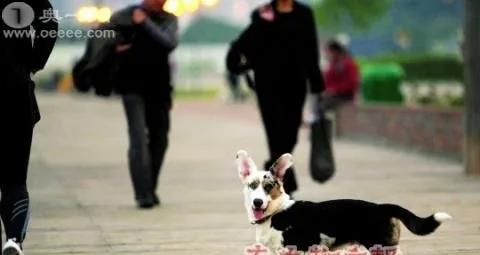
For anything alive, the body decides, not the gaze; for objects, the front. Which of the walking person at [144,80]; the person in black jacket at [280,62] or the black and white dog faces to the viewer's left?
the black and white dog

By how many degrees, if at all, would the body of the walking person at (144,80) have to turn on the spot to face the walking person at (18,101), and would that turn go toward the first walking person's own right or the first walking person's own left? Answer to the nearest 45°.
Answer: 0° — they already face them

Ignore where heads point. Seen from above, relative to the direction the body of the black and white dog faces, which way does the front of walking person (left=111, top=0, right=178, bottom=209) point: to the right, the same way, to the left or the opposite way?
to the left

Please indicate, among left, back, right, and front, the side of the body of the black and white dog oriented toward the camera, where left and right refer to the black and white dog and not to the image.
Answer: left

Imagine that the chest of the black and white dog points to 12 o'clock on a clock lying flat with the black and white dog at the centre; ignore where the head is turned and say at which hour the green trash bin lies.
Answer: The green trash bin is roughly at 3 o'clock from the black and white dog.

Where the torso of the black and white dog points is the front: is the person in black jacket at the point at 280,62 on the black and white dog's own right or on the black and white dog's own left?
on the black and white dog's own right
